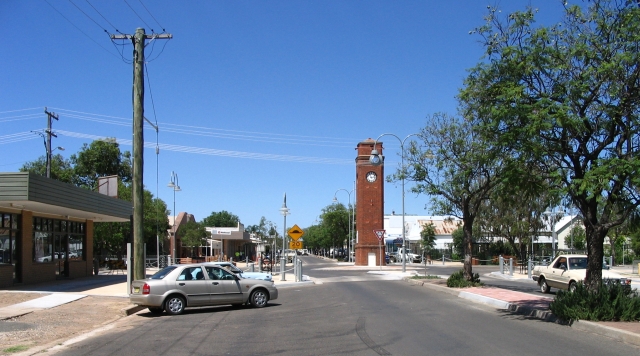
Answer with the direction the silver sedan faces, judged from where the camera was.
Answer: facing away from the viewer and to the right of the viewer

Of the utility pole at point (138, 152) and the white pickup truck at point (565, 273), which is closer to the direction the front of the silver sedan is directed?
the white pickup truck

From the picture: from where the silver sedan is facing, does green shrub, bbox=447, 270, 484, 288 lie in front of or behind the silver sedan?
in front

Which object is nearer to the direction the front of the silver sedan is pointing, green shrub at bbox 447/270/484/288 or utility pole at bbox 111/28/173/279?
the green shrub

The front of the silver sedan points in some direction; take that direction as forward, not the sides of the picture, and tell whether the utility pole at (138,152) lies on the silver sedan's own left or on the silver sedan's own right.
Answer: on the silver sedan's own left

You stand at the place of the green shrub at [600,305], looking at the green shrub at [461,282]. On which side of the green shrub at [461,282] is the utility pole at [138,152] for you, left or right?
left
